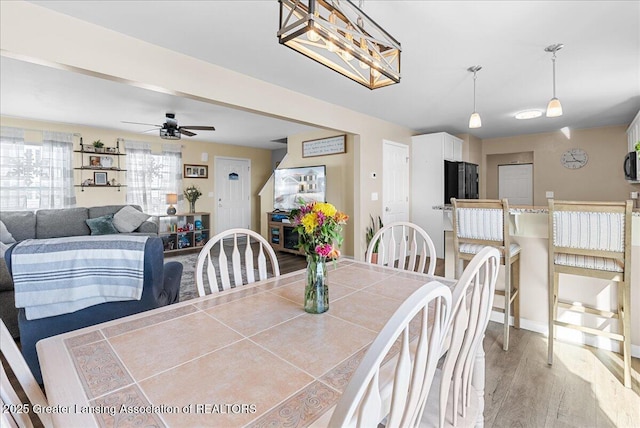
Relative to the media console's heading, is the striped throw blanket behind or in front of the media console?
in front

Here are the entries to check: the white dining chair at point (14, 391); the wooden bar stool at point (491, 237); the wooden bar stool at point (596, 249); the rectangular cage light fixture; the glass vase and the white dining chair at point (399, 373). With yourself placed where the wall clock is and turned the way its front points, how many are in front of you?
6

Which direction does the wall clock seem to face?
toward the camera

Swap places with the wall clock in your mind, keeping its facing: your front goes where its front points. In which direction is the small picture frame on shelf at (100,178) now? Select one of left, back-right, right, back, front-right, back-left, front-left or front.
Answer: front-right

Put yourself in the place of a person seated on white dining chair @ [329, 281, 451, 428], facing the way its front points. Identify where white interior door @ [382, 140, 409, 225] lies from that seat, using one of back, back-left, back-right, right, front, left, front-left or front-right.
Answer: front-right

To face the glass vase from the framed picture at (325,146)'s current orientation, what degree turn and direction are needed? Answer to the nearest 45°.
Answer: approximately 45° to its left

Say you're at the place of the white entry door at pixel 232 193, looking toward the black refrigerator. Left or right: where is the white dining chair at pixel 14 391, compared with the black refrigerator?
right

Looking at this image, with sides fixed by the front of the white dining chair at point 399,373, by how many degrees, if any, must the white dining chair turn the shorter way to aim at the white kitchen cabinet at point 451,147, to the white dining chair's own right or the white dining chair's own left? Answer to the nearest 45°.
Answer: approximately 45° to the white dining chair's own right

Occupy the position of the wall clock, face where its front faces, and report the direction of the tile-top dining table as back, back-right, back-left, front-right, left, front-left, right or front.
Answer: front

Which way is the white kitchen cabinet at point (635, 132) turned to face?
to the viewer's left

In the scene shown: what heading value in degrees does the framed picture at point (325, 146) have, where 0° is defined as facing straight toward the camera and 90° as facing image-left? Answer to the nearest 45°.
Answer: approximately 45°

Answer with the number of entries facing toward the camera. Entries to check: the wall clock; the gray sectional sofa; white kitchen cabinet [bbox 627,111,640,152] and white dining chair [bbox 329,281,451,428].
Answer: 2

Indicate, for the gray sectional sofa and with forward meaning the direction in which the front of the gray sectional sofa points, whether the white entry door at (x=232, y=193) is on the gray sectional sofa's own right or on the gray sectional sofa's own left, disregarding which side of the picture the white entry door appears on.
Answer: on the gray sectional sofa's own left

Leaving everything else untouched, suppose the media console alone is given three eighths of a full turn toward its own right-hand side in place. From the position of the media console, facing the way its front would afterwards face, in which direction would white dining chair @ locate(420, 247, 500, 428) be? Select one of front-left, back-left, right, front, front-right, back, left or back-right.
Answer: back

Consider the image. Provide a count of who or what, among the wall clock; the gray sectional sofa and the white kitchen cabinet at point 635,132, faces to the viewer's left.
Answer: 1

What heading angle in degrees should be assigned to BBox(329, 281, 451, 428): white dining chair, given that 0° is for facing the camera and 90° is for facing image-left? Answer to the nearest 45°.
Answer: approximately 135°

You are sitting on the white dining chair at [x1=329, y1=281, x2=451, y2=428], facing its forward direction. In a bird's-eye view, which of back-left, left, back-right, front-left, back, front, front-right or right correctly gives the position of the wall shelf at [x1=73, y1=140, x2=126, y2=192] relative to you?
front
